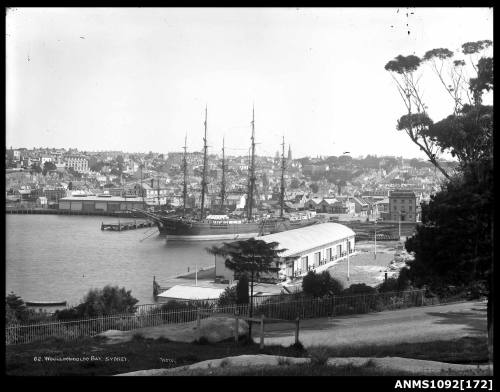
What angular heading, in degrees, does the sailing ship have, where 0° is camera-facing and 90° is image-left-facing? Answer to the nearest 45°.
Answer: approximately 45°

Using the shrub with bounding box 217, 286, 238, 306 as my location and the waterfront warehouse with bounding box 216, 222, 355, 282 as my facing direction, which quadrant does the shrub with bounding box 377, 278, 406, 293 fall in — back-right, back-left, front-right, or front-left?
front-right

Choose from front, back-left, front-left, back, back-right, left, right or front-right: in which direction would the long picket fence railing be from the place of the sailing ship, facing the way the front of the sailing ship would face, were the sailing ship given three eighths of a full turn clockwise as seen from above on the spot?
back

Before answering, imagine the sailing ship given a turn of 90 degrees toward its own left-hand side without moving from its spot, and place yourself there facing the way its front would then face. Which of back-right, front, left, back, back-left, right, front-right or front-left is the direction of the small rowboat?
front-right

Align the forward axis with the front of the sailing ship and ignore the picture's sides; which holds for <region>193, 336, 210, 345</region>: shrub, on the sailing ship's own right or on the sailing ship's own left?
on the sailing ship's own left

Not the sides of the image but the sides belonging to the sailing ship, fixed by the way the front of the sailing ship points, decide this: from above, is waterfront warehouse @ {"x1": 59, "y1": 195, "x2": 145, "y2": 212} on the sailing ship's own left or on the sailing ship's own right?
on the sailing ship's own right
